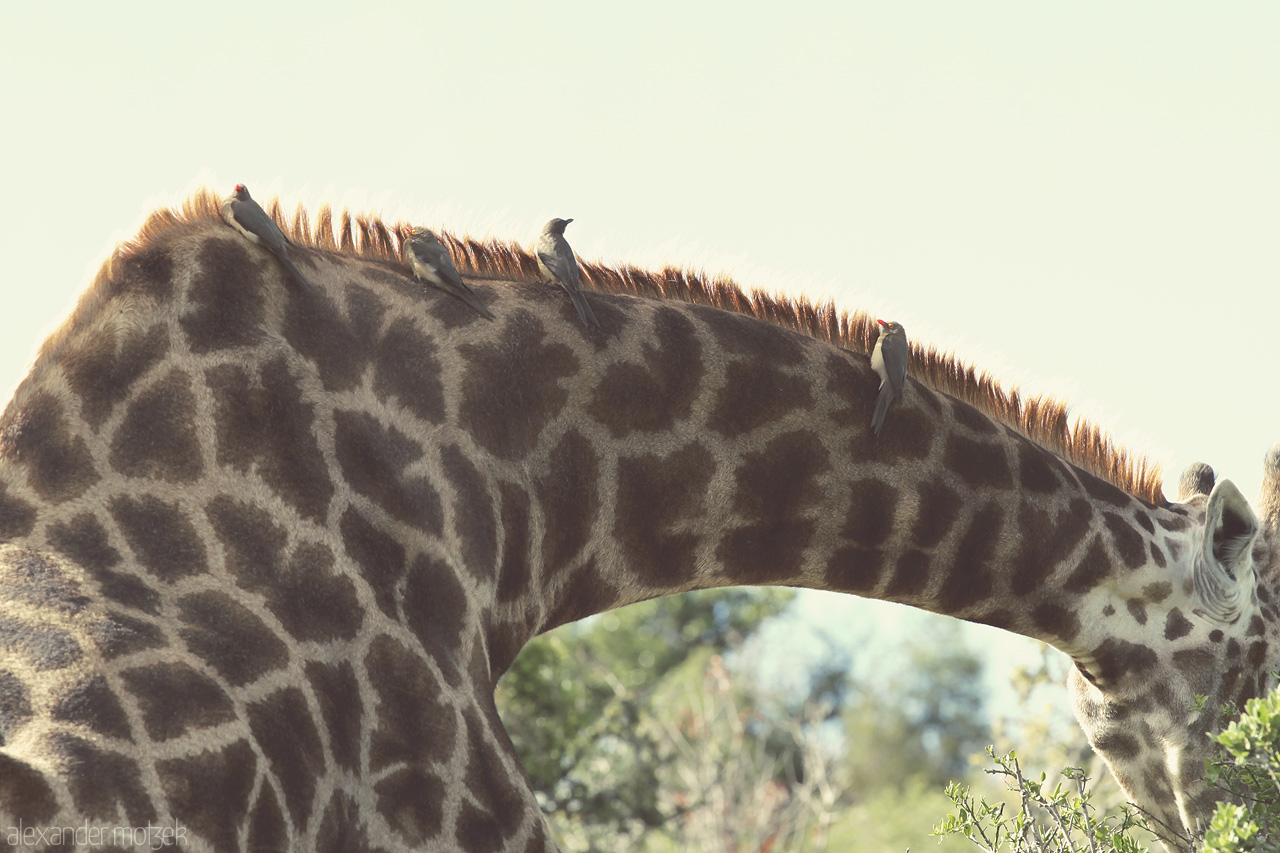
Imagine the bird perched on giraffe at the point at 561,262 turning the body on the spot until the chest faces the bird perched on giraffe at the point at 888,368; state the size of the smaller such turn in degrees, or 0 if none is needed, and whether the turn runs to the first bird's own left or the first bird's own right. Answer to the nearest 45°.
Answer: approximately 135° to the first bird's own right

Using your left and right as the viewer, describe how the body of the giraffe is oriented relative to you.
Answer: facing to the right of the viewer

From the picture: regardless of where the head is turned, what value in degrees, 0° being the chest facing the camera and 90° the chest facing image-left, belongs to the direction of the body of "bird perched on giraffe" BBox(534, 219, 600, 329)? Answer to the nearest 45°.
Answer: approximately 135°
